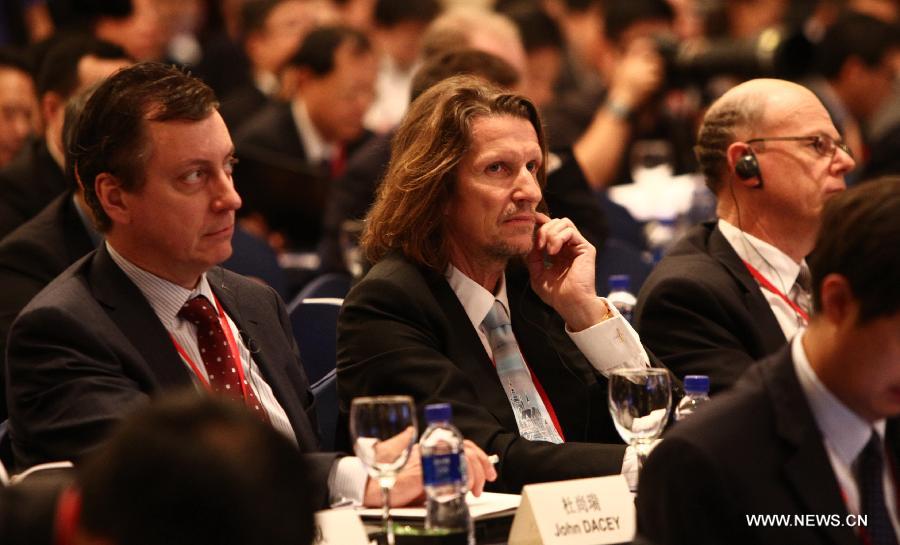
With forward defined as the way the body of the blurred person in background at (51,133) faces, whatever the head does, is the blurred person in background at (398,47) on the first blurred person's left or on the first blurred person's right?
on the first blurred person's left

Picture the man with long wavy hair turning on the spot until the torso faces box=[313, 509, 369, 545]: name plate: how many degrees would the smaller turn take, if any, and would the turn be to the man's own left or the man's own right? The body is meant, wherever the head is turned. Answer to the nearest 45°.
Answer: approximately 45° to the man's own right

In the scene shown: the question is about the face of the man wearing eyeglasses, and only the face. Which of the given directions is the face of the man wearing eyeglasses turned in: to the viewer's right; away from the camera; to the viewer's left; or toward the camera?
to the viewer's right

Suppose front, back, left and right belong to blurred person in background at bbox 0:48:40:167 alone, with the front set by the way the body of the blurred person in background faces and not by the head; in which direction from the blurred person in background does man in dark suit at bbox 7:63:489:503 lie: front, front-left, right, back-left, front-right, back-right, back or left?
front-right

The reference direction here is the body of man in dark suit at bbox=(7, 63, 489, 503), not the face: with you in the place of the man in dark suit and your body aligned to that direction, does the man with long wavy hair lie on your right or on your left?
on your left

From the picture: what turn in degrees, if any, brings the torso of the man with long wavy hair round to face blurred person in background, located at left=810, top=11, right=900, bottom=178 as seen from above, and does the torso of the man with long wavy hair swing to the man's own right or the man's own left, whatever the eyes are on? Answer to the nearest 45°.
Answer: approximately 90° to the man's own left

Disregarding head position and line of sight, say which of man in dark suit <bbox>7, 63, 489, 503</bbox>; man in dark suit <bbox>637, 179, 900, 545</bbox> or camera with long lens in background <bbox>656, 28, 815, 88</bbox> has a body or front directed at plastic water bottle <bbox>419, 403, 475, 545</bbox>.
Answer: man in dark suit <bbox>7, 63, 489, 503</bbox>

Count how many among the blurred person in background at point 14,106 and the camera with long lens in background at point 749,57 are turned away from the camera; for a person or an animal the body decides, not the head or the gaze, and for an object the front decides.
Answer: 0

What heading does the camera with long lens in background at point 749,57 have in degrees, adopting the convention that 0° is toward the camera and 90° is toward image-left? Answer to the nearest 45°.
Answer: approximately 270°

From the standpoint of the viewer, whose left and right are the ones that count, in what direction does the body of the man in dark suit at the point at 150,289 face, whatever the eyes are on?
facing the viewer and to the right of the viewer

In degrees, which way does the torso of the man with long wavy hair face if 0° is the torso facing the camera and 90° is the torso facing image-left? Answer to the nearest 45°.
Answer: approximately 315°

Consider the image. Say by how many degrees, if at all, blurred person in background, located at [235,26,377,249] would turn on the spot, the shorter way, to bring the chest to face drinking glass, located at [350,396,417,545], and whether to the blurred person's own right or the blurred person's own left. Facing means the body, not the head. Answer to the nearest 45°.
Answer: approximately 45° to the blurred person's own right

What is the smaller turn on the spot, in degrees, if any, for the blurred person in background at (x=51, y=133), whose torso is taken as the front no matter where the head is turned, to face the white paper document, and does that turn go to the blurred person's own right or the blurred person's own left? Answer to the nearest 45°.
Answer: approximately 45° to the blurred person's own right

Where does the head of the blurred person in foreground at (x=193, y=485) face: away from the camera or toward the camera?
away from the camera
